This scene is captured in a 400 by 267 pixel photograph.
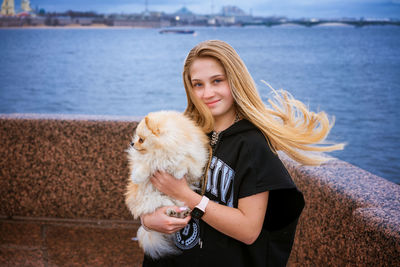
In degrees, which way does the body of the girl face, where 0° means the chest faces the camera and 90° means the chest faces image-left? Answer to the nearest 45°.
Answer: approximately 45°

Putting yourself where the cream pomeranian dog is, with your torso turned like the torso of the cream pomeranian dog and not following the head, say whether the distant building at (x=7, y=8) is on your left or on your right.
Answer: on your right
